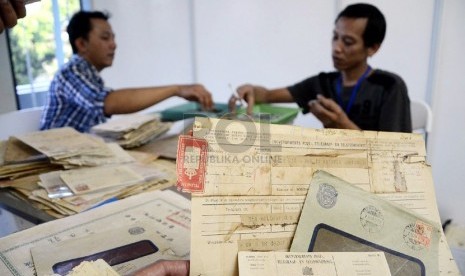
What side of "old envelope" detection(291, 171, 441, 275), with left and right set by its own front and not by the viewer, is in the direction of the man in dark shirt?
back

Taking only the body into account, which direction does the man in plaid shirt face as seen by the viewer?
to the viewer's right

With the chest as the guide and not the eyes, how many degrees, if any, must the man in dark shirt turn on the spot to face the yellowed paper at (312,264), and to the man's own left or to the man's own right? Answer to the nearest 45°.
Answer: approximately 45° to the man's own left

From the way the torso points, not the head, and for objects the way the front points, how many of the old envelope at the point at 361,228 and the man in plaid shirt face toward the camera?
1
